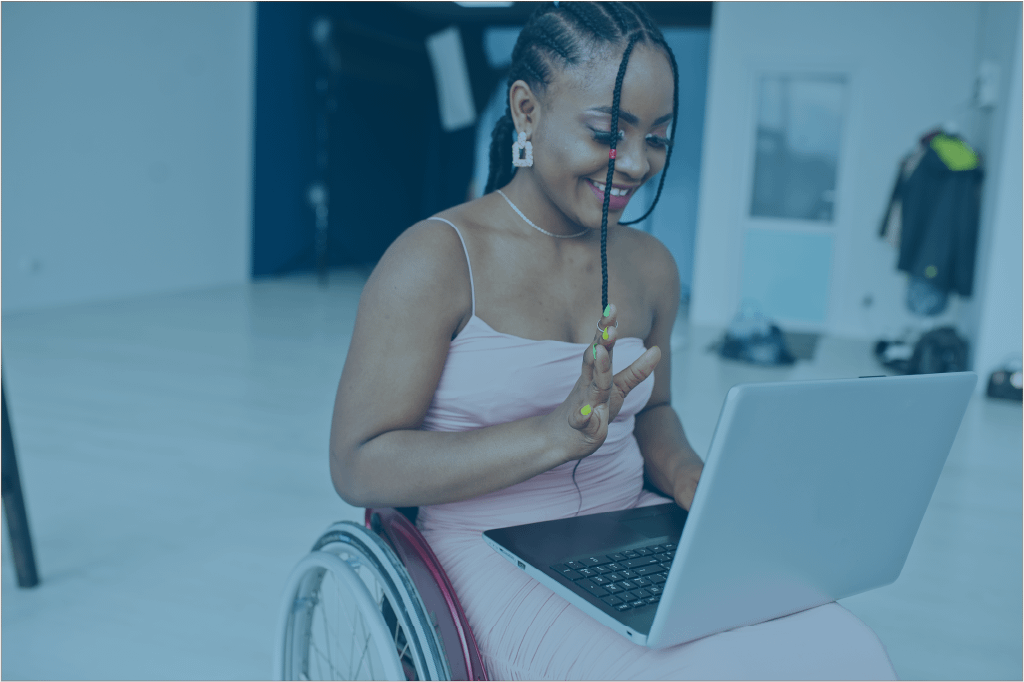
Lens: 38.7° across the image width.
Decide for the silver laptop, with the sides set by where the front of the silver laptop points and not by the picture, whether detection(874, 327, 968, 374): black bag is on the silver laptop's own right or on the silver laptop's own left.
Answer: on the silver laptop's own right

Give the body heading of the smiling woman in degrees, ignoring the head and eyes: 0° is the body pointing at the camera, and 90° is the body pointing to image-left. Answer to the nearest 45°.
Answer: approximately 315°

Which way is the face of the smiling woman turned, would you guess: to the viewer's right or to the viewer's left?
to the viewer's right

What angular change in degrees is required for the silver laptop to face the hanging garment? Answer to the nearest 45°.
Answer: approximately 45° to its right

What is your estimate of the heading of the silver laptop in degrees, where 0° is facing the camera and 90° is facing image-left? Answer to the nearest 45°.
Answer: approximately 135°
